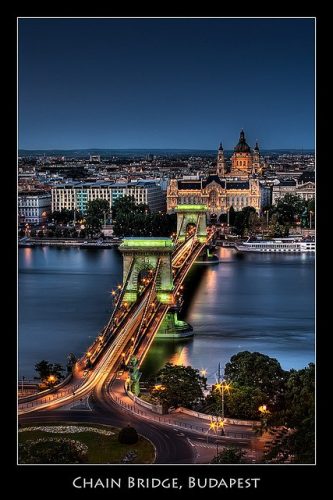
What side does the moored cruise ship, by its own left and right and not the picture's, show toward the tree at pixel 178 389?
left

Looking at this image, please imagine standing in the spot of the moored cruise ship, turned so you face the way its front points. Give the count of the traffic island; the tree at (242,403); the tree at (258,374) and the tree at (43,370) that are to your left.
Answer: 4

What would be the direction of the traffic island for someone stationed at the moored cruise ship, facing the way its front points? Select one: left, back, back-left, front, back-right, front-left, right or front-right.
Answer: left

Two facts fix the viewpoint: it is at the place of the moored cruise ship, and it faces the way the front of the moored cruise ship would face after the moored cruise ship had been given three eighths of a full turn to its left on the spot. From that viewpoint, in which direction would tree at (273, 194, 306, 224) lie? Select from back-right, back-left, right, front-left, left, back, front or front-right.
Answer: back-left

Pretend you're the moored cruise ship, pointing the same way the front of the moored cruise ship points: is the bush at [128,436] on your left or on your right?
on your left

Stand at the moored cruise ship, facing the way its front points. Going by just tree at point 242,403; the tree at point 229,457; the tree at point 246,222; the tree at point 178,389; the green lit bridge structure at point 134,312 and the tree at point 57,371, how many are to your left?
5

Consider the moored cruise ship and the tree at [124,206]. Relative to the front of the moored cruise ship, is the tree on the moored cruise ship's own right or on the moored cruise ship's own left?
on the moored cruise ship's own right

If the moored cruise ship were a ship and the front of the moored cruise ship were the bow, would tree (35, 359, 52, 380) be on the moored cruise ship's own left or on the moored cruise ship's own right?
on the moored cruise ship's own left

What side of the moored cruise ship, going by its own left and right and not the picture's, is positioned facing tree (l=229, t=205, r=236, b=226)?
right

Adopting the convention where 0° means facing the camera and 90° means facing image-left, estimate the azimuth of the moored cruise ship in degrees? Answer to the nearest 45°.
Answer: approximately 90°

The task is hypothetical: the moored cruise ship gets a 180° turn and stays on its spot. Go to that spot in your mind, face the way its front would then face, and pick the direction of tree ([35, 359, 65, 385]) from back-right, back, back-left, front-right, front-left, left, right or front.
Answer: right

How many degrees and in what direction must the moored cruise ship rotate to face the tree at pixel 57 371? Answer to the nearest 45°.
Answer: approximately 90° to its left

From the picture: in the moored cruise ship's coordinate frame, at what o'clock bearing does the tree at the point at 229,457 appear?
The tree is roughly at 9 o'clock from the moored cruise ship.
